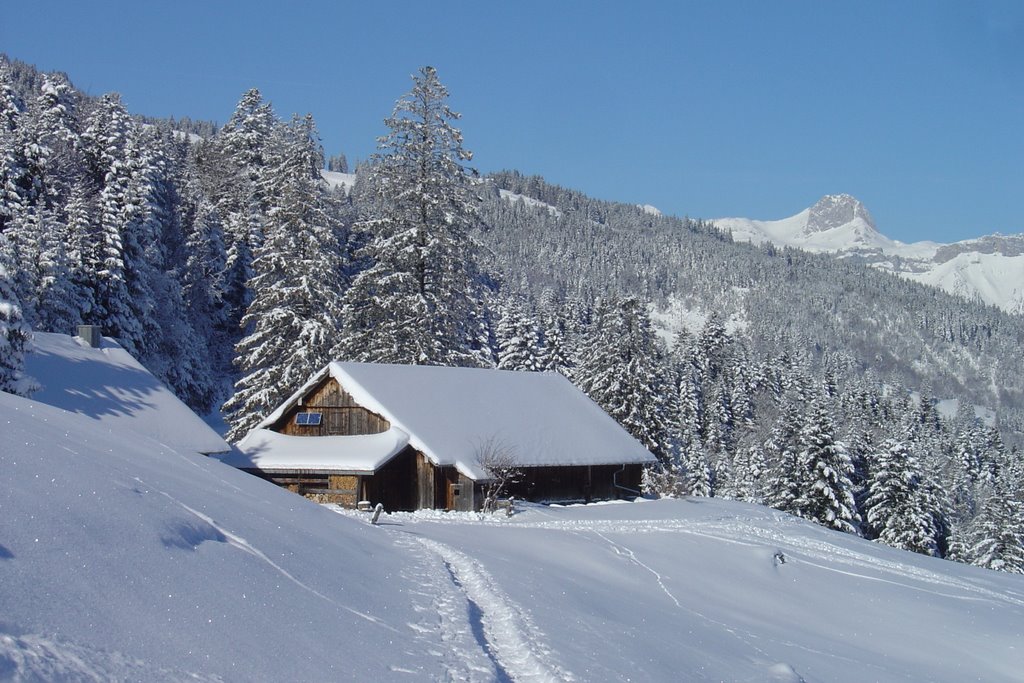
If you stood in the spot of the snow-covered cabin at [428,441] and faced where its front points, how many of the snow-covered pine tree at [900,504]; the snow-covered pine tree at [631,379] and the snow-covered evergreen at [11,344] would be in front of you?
1

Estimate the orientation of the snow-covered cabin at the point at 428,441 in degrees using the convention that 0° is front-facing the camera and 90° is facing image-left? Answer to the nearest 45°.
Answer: approximately 45°

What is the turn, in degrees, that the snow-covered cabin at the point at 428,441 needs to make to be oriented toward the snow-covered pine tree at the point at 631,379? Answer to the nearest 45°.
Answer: approximately 180°

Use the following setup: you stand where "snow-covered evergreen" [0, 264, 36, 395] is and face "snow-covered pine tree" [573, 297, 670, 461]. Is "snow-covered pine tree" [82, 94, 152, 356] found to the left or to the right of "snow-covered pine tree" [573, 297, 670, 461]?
left

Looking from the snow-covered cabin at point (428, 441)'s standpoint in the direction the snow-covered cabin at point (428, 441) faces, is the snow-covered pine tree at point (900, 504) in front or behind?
behind

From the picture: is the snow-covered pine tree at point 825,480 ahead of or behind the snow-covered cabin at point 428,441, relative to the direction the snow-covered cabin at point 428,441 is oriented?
behind

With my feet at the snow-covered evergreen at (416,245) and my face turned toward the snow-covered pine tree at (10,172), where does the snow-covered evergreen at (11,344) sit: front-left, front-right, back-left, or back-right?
front-left

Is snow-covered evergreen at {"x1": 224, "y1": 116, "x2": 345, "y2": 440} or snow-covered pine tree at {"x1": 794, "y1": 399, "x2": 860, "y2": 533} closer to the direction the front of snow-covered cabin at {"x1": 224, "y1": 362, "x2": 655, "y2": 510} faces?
the snow-covered evergreen

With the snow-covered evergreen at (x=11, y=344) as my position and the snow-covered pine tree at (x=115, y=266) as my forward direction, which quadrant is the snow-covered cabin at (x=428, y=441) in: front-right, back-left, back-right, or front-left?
front-right

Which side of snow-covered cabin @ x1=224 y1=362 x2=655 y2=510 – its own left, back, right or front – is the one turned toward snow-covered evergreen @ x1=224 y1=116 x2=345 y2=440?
right

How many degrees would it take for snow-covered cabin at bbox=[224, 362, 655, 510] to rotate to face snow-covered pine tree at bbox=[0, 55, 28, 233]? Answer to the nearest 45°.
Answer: approximately 45° to its right
